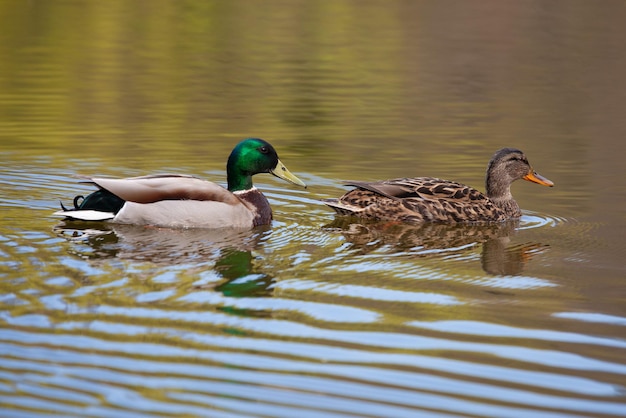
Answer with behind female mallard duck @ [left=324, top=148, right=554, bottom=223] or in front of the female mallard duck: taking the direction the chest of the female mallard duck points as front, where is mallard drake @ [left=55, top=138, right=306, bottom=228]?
behind

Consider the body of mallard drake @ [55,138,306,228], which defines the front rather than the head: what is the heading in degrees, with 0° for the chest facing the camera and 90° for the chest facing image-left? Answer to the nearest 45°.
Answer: approximately 270°

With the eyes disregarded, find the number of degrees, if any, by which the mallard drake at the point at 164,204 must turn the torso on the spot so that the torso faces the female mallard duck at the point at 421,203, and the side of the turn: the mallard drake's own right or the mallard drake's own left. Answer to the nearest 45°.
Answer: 0° — it already faces it

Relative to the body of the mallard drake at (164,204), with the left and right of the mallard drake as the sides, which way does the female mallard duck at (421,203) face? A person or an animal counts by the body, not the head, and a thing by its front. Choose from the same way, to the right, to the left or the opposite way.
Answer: the same way

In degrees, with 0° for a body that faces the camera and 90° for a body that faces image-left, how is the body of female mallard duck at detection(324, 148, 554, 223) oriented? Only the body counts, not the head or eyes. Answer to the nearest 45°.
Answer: approximately 270°

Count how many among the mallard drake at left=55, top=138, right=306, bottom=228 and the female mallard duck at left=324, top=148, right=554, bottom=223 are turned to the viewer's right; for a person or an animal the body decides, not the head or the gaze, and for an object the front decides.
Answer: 2
